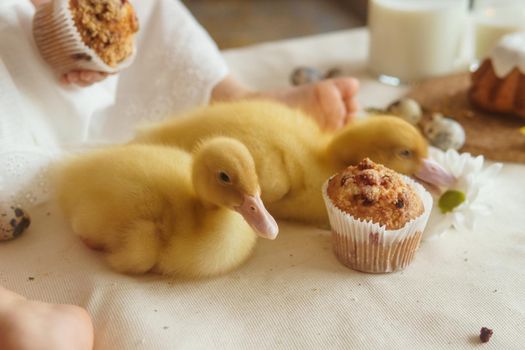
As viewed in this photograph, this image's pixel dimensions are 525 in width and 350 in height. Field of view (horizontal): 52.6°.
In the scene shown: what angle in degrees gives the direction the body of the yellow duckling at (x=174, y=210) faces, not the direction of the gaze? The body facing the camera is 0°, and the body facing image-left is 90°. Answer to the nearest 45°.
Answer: approximately 315°

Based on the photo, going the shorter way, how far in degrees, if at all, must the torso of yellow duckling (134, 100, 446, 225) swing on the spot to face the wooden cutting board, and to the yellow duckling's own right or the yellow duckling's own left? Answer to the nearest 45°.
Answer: approximately 45° to the yellow duckling's own left

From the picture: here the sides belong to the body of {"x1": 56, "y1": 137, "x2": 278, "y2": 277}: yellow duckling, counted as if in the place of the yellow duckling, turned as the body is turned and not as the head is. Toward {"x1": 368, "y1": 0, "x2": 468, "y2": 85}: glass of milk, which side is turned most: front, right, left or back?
left

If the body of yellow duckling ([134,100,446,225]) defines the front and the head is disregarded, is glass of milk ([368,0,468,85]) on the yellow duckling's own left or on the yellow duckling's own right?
on the yellow duckling's own left

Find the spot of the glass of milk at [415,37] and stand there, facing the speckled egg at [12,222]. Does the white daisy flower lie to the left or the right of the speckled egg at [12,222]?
left

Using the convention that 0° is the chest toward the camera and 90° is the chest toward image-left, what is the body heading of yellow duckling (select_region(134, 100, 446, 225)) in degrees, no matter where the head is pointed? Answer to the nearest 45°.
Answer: approximately 270°
